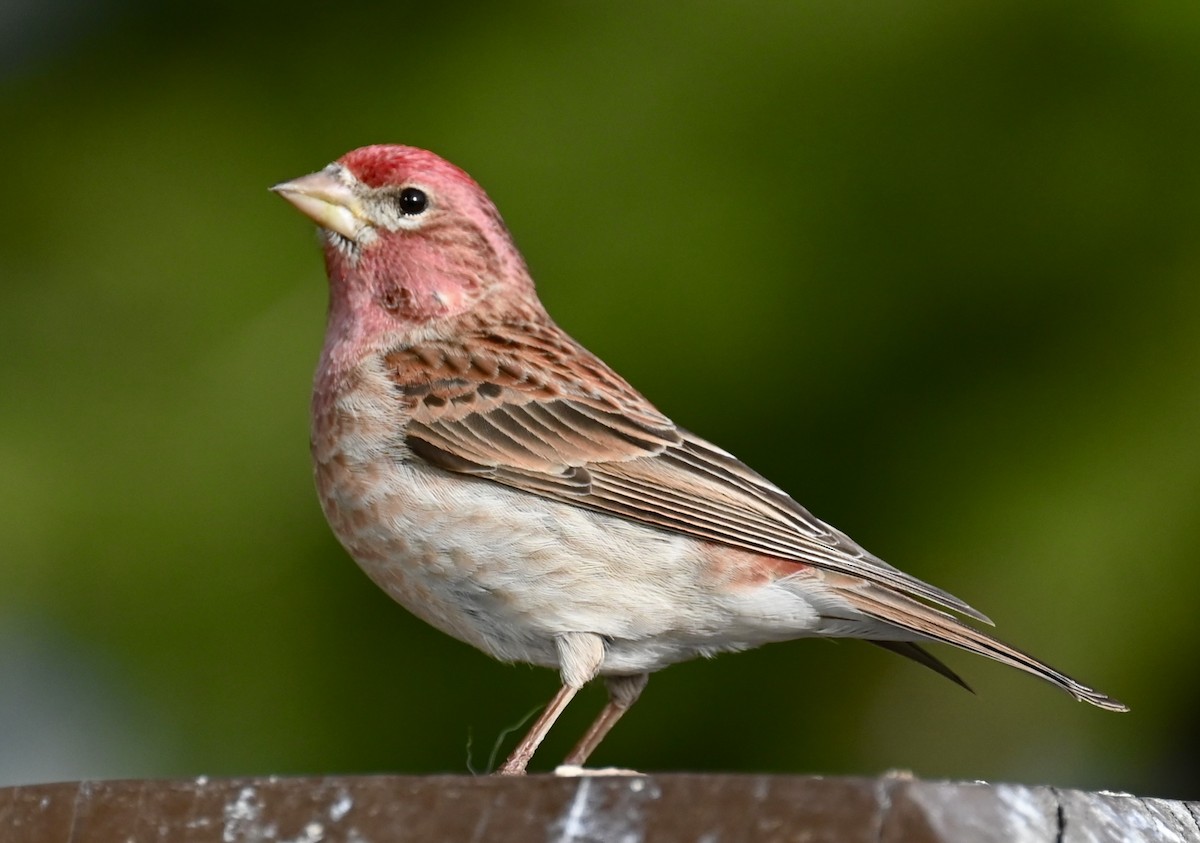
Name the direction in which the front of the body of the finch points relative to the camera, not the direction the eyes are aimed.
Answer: to the viewer's left
